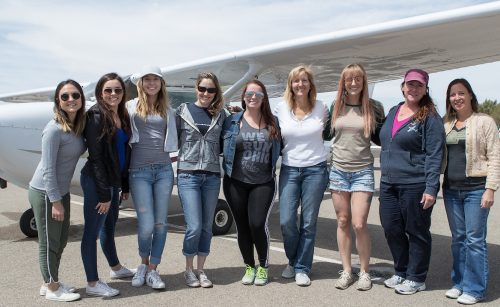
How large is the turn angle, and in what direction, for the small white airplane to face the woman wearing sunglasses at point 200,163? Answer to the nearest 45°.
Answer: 0° — it already faces them

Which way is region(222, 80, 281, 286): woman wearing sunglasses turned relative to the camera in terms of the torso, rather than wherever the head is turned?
toward the camera

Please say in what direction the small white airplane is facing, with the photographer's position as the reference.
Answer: facing the viewer and to the left of the viewer

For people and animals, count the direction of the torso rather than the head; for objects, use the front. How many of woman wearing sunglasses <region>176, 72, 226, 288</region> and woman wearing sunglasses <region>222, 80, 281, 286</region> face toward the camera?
2

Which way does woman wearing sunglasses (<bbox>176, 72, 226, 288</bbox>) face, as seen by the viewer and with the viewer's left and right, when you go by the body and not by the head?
facing the viewer

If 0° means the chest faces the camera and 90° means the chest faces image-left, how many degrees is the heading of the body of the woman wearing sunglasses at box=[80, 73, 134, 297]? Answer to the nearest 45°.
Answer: approximately 315°

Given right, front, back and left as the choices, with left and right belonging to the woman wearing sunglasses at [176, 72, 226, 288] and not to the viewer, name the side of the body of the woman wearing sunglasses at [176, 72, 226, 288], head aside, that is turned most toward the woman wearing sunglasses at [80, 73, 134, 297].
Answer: right

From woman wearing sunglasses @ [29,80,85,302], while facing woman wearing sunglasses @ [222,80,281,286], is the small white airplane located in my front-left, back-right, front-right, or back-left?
front-left
